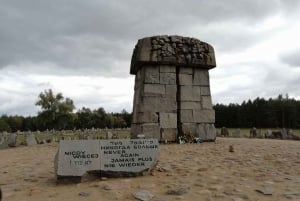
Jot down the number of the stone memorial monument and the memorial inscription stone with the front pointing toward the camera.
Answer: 2

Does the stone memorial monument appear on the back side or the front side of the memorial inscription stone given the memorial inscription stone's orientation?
on the back side

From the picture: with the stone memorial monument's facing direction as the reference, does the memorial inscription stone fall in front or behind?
in front

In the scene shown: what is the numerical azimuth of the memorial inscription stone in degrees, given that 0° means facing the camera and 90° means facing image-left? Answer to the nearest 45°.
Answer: approximately 0°

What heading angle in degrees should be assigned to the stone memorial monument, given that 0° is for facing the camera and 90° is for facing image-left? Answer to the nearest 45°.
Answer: approximately 0°
